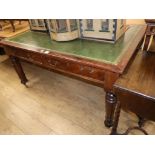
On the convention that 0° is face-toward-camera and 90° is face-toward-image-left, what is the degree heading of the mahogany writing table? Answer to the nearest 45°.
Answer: approximately 45°
